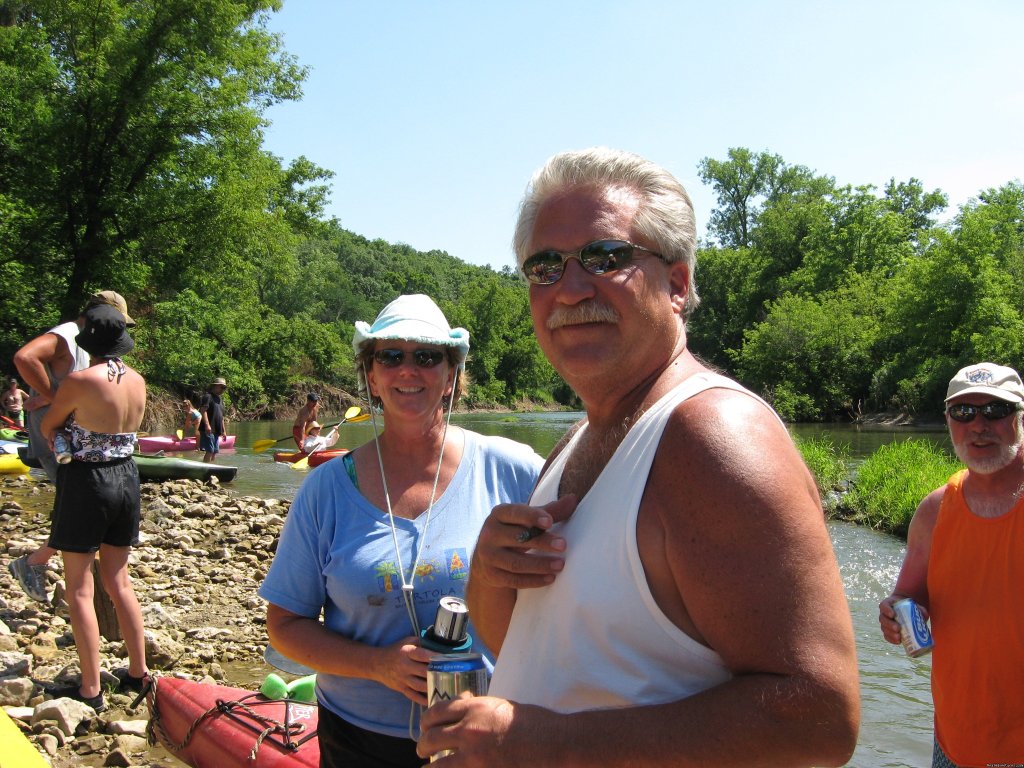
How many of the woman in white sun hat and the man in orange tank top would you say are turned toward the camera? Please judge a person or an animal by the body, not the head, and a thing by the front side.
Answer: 2

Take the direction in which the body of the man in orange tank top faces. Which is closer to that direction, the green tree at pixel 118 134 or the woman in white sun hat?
the woman in white sun hat

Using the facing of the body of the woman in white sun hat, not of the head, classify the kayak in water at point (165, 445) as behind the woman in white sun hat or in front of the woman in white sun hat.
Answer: behind

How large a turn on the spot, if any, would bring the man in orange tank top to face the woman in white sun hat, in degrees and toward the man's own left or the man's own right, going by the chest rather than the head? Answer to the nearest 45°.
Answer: approximately 45° to the man's own right

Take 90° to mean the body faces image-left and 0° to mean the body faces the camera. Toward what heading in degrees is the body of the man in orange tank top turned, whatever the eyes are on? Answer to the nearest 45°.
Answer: approximately 0°

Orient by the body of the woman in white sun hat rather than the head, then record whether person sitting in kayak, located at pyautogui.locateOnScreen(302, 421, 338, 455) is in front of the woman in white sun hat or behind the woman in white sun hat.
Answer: behind

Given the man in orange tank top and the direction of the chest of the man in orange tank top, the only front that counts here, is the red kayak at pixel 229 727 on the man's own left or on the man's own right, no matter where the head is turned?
on the man's own right

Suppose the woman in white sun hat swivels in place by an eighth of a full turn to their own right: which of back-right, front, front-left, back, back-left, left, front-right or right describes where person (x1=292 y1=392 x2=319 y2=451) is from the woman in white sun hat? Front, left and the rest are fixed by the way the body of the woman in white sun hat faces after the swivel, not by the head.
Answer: back-right
